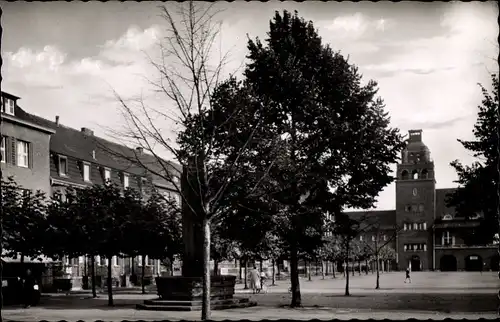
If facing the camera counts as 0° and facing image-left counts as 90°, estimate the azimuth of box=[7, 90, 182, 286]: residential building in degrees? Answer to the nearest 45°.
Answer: approximately 315°

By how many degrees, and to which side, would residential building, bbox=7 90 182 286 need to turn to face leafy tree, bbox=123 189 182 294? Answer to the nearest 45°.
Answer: approximately 45° to its right

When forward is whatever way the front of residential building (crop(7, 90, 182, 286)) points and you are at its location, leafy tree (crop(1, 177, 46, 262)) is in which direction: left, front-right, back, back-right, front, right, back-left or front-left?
front-right

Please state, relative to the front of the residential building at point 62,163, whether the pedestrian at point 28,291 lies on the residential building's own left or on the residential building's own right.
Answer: on the residential building's own right
